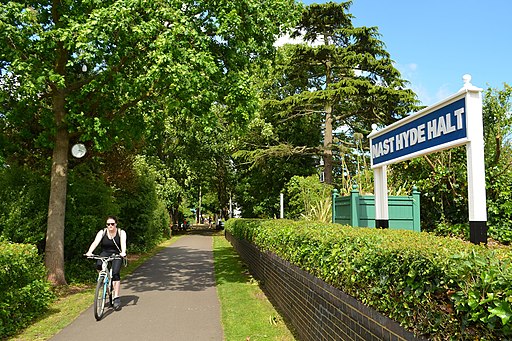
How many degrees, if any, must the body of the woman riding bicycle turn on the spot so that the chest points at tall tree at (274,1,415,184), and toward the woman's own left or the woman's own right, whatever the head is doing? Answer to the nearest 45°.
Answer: approximately 135° to the woman's own left

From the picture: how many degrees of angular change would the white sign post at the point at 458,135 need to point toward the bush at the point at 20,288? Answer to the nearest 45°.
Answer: approximately 45° to its right

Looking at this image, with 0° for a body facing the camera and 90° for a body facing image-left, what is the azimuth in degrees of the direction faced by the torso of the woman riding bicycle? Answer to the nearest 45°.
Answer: approximately 0°

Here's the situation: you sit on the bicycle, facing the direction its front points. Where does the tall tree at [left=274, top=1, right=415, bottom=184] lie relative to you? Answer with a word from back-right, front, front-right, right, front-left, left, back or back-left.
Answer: back-left

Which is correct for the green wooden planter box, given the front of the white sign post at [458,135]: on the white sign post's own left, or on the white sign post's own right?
on the white sign post's own right

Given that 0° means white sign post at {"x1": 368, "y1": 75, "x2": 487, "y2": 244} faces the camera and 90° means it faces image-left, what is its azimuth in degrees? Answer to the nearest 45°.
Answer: approximately 45°
